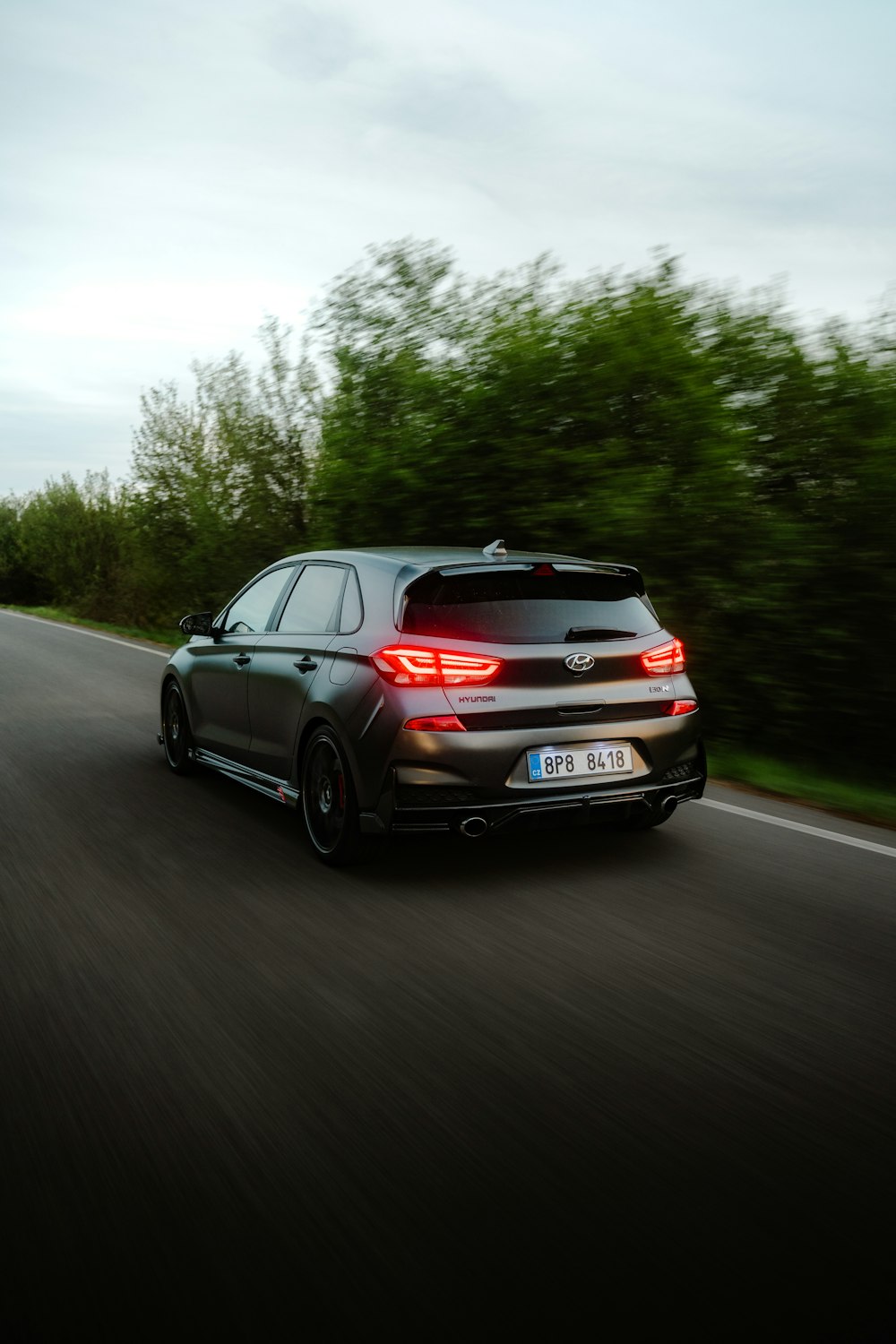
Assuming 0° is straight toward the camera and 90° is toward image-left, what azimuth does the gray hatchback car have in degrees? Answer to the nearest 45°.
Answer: approximately 135°
